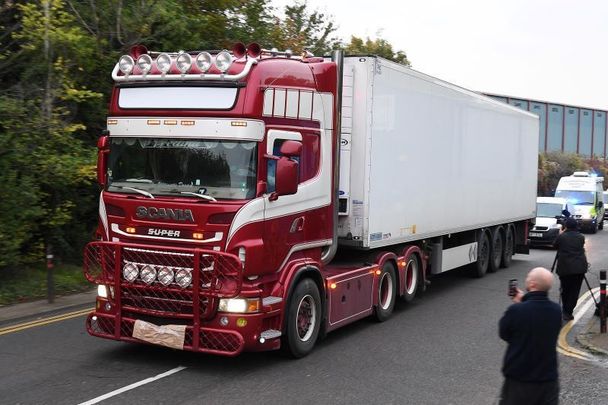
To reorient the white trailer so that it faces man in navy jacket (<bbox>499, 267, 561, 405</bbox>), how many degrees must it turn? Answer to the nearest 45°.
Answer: approximately 45° to its left

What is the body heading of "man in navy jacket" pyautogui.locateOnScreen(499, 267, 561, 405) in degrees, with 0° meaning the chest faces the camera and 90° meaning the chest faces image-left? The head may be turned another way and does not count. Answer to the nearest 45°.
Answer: approximately 135°

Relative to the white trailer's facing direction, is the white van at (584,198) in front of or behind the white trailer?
behind

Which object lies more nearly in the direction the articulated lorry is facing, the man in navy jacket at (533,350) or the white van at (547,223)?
the man in navy jacket

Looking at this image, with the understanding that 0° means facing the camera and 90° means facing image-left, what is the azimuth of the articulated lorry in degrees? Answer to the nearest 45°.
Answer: approximately 45°

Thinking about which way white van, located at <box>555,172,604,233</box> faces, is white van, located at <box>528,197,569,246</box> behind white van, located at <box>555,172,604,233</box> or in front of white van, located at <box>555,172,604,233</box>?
in front

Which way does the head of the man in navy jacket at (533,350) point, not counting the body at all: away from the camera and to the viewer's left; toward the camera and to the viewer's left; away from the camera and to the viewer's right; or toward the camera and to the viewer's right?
away from the camera and to the viewer's left

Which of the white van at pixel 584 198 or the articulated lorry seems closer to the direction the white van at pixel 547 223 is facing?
the articulated lorry

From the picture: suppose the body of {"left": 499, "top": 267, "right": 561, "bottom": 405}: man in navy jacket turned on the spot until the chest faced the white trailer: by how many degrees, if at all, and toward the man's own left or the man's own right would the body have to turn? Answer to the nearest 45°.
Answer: approximately 45° to the man's own right

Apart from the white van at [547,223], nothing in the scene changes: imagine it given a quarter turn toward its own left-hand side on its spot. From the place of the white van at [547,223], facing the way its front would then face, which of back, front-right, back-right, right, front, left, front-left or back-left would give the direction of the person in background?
front-right

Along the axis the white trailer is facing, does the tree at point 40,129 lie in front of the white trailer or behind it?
in front

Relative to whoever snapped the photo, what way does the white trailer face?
facing the viewer and to the left of the viewer

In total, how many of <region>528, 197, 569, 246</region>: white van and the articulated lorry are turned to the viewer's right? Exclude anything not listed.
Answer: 0

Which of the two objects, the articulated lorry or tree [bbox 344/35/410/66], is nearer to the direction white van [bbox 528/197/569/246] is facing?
the articulated lorry
